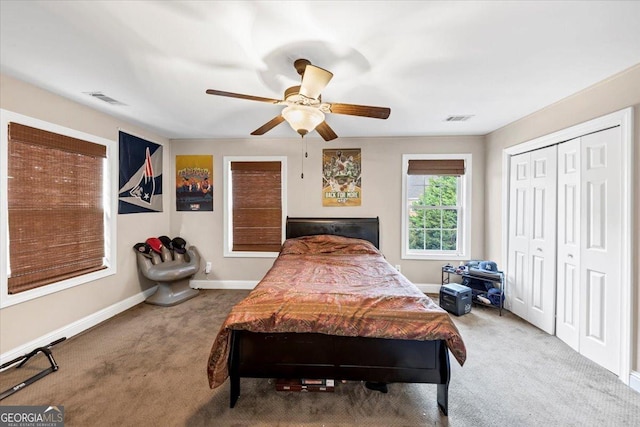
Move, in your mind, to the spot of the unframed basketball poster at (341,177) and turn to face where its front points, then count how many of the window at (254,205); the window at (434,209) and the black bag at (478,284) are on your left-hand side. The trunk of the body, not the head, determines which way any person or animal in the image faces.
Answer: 2

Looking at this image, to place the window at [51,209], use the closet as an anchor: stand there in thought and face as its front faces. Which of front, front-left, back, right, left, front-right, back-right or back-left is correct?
front

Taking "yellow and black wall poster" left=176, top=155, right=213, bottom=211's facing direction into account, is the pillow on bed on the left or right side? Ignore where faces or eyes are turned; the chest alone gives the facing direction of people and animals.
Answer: on its left

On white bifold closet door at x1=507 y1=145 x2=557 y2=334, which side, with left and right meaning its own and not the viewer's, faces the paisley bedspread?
front

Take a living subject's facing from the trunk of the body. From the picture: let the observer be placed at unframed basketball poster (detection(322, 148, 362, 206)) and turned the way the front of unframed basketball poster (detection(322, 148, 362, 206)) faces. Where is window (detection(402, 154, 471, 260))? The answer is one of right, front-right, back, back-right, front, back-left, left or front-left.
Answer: left

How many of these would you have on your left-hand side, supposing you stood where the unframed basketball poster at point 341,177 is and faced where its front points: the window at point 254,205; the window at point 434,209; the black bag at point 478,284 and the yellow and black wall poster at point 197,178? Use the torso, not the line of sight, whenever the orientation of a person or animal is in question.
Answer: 2

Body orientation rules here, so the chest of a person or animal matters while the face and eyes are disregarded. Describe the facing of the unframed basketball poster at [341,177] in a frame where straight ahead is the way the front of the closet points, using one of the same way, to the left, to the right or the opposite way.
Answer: to the left

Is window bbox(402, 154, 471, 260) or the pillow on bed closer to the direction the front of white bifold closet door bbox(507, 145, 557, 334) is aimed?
the pillow on bed

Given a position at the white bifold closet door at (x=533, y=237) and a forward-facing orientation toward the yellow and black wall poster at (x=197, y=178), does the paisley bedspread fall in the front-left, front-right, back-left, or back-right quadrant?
front-left

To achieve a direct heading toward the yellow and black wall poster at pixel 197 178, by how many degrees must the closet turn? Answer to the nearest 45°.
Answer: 0° — it already faces it

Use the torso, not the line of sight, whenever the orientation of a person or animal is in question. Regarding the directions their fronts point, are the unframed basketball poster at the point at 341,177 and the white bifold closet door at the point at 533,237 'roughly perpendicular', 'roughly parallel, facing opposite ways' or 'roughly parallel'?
roughly perpendicular

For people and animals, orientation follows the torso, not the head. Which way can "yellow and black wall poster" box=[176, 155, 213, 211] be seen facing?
toward the camera

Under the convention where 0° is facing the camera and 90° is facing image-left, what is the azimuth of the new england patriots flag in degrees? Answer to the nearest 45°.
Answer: approximately 315°

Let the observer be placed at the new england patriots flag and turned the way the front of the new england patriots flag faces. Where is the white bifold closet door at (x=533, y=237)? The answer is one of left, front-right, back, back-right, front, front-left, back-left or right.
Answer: front

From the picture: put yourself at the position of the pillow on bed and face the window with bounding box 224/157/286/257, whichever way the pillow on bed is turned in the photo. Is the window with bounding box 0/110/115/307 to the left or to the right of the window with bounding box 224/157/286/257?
left

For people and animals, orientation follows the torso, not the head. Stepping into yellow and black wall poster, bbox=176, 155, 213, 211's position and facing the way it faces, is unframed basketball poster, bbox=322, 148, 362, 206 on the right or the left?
on its left
